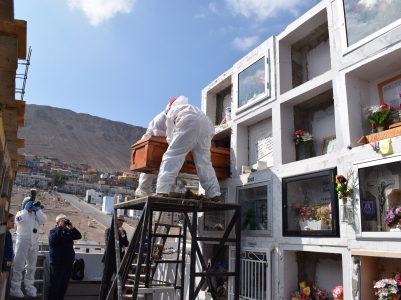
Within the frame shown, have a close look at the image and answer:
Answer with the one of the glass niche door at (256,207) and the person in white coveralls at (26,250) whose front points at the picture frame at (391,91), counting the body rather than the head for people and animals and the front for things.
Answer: the person in white coveralls

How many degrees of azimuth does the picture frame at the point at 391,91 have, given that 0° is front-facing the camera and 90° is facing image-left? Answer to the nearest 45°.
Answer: approximately 45°

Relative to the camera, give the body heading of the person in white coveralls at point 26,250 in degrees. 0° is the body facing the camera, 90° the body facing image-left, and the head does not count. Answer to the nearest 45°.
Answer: approximately 315°

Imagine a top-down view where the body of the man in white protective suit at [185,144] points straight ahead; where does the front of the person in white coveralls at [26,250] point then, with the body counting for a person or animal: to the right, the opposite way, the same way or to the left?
the opposite way

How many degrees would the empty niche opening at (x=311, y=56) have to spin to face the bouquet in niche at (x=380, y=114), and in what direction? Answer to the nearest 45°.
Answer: approximately 90° to its left

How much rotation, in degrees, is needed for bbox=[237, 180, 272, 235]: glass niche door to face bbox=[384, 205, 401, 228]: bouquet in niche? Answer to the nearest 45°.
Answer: approximately 90° to its left

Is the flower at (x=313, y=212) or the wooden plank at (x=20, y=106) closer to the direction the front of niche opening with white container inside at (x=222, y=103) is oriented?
the wooden plank

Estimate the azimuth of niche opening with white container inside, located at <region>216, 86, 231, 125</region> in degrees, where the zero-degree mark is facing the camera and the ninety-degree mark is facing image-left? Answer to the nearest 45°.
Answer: approximately 45°
